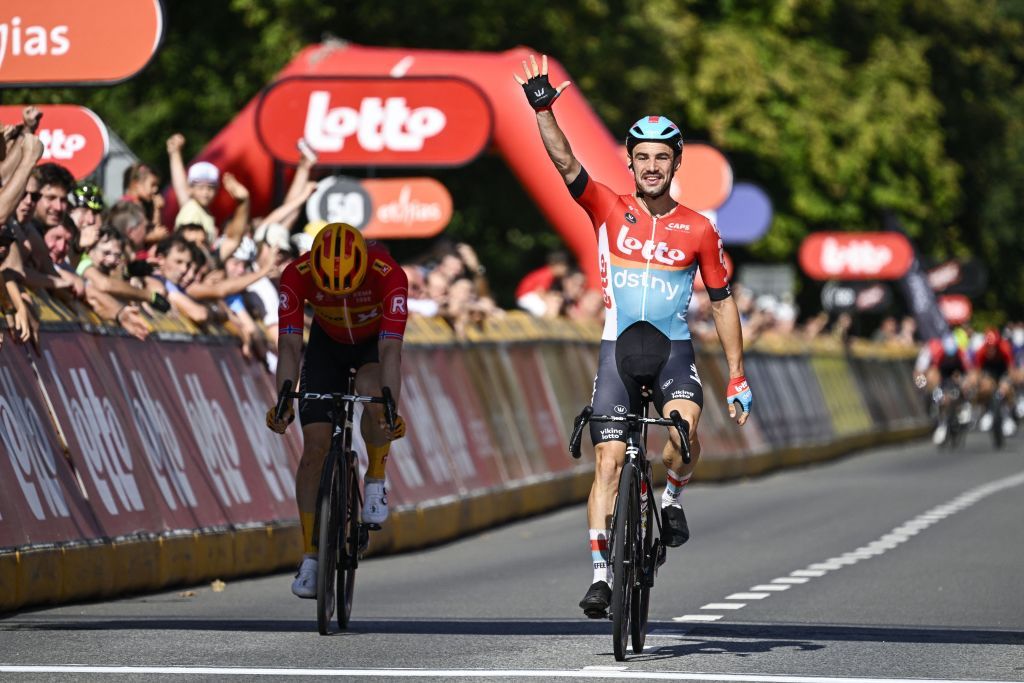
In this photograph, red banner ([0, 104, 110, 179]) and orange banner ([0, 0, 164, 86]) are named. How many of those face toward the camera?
2

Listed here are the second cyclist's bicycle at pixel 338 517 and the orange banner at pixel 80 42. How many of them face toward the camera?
2

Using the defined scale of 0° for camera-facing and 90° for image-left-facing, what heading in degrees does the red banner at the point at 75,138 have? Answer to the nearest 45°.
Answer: approximately 0°

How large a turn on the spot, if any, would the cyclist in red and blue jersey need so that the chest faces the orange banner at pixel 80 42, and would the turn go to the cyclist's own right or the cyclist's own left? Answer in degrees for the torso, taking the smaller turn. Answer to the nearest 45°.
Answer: approximately 135° to the cyclist's own right

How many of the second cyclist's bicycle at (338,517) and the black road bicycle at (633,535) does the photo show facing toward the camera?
2

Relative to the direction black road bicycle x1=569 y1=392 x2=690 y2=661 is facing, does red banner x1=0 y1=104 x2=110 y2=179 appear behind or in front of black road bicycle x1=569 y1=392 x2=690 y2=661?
behind

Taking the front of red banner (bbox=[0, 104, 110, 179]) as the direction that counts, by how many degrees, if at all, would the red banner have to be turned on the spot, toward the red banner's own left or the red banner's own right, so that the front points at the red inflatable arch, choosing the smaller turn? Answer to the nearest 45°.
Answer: approximately 135° to the red banner's own left

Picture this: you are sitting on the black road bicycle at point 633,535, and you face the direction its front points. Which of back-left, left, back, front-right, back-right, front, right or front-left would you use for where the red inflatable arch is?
back
